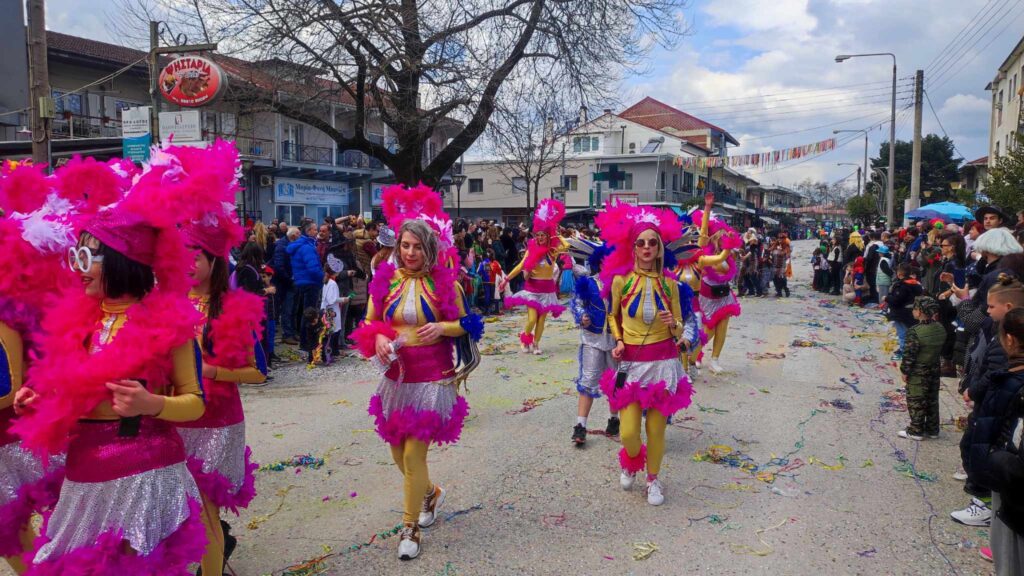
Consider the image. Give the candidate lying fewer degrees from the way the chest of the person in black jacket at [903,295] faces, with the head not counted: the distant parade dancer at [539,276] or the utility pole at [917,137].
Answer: the distant parade dancer

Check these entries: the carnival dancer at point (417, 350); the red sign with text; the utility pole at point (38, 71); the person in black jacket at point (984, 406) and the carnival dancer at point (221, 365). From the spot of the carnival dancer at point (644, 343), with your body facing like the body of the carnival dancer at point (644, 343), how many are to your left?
1

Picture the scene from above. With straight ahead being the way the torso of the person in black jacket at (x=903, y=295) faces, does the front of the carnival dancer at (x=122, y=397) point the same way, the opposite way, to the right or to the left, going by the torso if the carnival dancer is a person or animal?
to the left

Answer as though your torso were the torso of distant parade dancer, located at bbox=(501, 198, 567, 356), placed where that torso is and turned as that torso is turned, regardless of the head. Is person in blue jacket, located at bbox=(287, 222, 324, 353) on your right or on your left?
on your right

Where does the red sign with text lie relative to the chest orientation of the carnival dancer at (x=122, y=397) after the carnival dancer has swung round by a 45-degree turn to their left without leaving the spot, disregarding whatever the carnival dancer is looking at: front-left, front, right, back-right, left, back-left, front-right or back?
back

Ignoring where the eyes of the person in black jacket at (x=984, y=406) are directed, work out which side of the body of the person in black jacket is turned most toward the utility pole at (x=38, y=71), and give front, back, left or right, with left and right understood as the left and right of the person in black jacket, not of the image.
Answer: front

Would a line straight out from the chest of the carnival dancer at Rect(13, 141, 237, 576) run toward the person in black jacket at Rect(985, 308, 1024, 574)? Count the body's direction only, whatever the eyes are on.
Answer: no

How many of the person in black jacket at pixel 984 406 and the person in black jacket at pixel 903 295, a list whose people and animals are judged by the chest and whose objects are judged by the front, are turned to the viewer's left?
2

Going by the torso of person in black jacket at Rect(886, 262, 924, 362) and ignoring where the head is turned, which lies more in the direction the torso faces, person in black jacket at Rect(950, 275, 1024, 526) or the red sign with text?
the red sign with text

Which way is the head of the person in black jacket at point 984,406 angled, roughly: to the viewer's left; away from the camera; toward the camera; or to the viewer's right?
to the viewer's left

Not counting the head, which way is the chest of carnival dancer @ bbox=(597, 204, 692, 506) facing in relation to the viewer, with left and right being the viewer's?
facing the viewer

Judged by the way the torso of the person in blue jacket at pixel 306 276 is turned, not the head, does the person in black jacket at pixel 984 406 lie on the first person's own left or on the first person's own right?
on the first person's own right

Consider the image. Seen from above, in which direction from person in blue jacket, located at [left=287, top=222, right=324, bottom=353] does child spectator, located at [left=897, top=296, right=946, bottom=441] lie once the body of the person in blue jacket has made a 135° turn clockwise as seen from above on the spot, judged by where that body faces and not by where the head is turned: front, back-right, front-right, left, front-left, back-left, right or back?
left

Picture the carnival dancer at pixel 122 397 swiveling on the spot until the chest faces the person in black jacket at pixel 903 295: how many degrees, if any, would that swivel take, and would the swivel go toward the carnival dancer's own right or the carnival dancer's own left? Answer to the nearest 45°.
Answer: approximately 135° to the carnival dancer's own left

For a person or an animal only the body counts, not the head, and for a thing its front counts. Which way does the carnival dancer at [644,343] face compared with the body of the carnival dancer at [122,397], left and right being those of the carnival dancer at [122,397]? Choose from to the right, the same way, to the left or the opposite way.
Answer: the same way

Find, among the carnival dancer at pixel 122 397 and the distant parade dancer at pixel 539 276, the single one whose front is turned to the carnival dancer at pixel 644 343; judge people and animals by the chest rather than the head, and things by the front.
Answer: the distant parade dancer

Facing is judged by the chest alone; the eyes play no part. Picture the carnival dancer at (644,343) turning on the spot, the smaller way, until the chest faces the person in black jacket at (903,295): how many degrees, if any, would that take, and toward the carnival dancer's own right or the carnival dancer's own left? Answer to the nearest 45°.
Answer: approximately 135° to the carnival dancer's own left

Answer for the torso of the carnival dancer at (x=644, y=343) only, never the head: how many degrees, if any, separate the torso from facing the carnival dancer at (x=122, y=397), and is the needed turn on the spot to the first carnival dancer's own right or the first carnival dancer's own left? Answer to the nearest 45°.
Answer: approximately 45° to the first carnival dancer's own right

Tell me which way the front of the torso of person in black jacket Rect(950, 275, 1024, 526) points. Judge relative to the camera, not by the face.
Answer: to the viewer's left

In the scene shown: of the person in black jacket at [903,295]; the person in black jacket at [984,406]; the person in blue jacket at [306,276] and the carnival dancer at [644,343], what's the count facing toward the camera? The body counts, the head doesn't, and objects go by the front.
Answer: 1

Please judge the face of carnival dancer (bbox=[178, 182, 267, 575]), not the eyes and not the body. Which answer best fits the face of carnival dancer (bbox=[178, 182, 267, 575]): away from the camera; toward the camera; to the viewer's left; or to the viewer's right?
to the viewer's left
